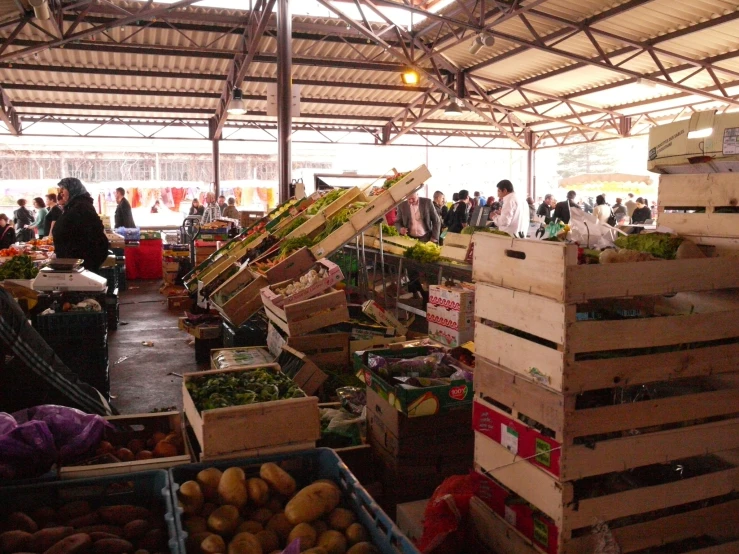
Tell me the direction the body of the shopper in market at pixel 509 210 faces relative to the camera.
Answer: to the viewer's left

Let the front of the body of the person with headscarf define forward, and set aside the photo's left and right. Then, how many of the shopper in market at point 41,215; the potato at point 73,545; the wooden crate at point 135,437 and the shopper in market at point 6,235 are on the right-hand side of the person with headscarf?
2

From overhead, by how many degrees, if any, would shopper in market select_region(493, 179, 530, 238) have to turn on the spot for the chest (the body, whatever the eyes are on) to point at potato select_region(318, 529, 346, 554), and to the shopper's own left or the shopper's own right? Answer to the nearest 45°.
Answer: approximately 90° to the shopper's own left

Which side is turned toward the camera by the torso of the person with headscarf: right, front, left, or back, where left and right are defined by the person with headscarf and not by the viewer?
left

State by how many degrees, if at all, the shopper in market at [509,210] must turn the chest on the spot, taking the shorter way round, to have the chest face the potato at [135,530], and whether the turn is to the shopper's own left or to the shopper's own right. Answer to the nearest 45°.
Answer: approximately 90° to the shopper's own left

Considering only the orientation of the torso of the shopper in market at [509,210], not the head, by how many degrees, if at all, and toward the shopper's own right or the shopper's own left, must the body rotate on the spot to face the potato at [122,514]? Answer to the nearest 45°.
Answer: approximately 90° to the shopper's own left
